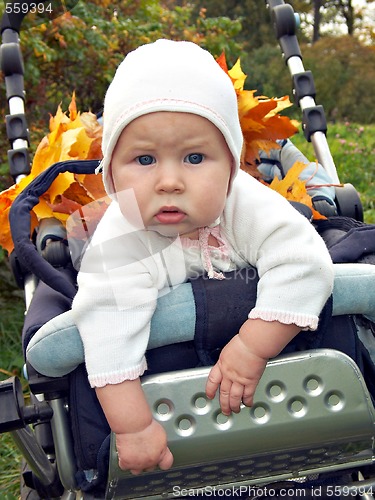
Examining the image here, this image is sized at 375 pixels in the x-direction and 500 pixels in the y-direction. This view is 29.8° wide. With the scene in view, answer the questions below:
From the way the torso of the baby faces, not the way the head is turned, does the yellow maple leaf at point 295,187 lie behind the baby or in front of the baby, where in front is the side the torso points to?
behind

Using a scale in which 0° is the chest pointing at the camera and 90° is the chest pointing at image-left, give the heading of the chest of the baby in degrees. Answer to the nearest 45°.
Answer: approximately 0°

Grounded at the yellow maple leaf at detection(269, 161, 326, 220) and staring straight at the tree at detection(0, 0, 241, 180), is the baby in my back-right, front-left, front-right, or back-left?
back-left

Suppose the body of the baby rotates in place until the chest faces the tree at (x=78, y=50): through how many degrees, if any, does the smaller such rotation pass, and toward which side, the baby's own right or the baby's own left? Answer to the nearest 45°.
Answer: approximately 180°

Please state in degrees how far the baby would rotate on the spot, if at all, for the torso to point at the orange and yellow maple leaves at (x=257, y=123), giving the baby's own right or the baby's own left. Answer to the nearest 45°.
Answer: approximately 180°
